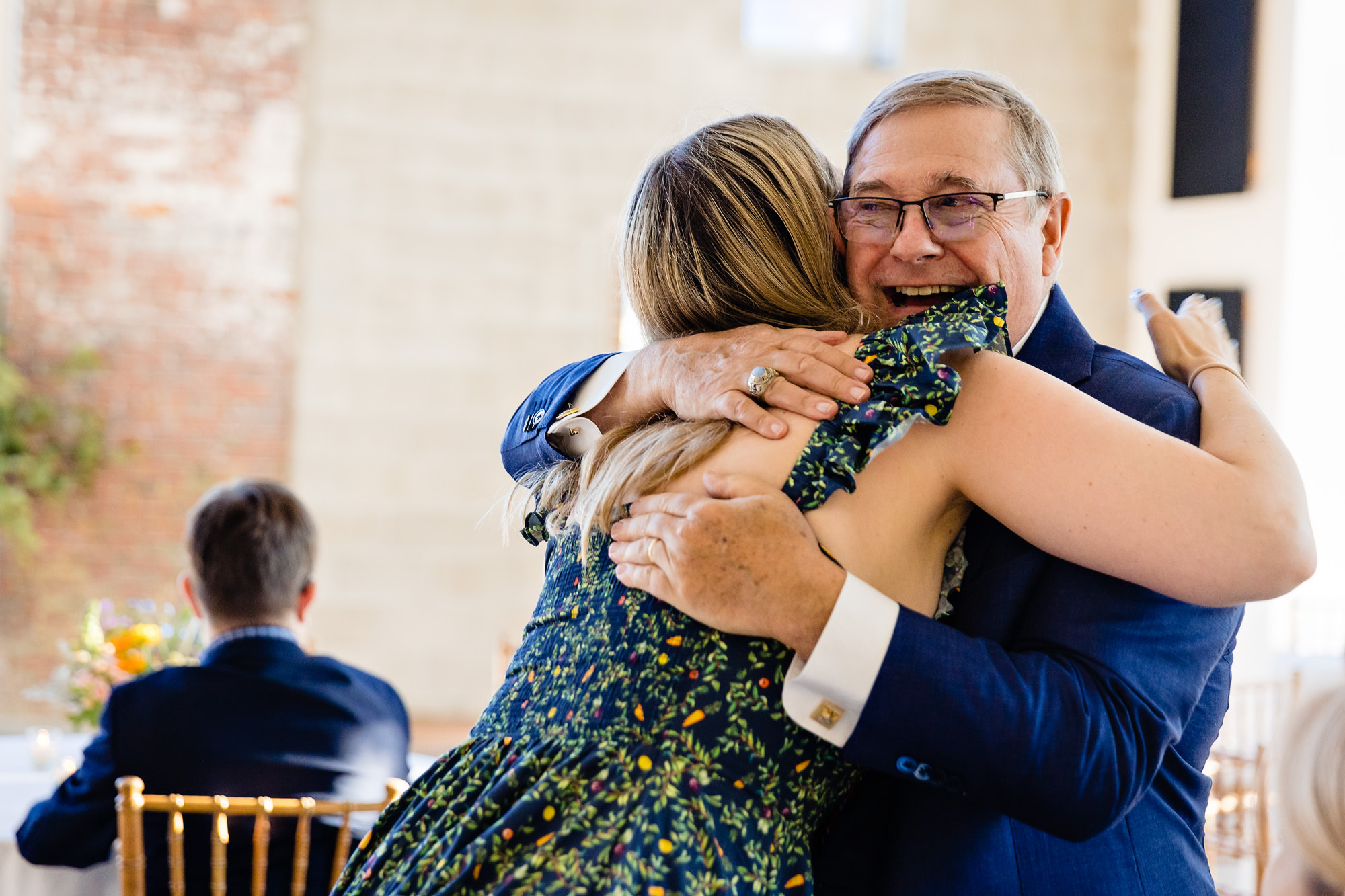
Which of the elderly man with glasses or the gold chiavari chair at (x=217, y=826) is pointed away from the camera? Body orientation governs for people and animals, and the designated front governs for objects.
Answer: the gold chiavari chair

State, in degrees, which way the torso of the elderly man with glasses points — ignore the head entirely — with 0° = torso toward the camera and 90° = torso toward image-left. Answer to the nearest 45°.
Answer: approximately 45°

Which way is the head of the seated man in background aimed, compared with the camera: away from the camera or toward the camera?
away from the camera

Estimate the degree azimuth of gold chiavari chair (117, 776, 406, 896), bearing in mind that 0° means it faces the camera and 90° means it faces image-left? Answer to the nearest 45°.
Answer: approximately 180°

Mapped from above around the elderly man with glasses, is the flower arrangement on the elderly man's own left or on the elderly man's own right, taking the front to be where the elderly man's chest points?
on the elderly man's own right

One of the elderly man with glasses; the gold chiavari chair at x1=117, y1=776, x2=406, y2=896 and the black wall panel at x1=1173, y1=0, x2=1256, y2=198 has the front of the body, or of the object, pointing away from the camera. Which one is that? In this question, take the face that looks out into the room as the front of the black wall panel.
the gold chiavari chair

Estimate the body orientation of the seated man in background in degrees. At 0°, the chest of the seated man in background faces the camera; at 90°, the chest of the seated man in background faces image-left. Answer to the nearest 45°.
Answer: approximately 180°

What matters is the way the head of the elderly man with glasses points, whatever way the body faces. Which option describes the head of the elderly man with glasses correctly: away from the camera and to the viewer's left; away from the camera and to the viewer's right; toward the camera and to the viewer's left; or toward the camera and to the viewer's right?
toward the camera and to the viewer's left
